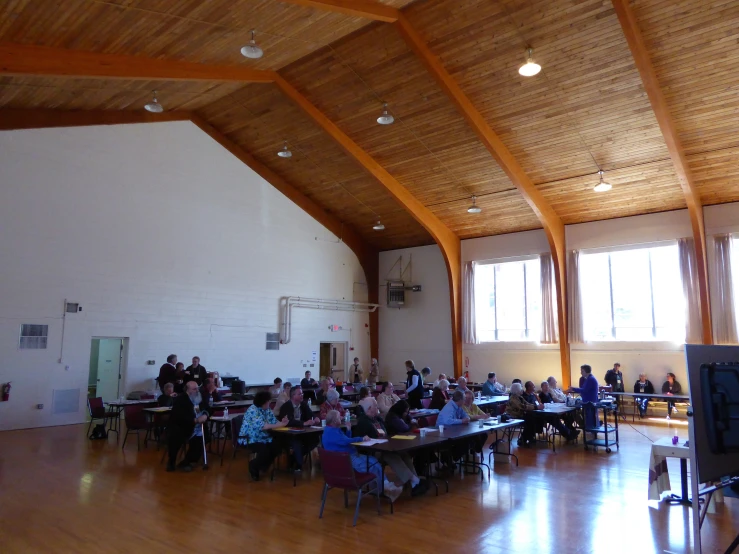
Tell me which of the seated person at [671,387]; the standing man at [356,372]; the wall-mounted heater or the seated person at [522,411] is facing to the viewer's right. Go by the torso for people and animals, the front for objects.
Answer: the seated person at [522,411]

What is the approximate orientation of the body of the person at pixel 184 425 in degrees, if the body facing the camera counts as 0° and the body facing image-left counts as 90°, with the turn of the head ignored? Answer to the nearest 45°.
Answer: approximately 315°

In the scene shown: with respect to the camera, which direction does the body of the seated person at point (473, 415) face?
to the viewer's right

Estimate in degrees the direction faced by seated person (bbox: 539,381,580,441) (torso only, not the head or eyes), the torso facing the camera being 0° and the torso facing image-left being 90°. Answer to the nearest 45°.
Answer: approximately 315°

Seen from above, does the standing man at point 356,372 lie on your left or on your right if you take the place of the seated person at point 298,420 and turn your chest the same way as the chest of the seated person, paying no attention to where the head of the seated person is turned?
on your left

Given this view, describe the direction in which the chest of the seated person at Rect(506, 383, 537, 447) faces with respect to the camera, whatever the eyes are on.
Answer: to the viewer's right

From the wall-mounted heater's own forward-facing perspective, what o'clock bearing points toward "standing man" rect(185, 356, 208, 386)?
The standing man is roughly at 1 o'clock from the wall-mounted heater.

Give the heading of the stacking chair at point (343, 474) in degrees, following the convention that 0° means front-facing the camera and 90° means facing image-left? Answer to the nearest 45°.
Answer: approximately 225°
